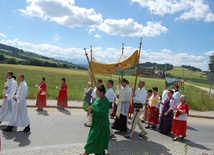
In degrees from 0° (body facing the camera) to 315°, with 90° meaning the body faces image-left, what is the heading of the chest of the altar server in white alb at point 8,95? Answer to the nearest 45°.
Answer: approximately 90°

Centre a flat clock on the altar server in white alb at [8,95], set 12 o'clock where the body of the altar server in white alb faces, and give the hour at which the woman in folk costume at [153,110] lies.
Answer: The woman in folk costume is roughly at 6 o'clock from the altar server in white alb.

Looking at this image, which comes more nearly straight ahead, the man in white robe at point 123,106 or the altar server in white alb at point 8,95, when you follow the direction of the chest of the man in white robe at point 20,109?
the altar server in white alb

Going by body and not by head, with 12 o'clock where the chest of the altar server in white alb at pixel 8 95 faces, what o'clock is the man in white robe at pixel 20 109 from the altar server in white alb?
The man in white robe is roughly at 8 o'clock from the altar server in white alb.

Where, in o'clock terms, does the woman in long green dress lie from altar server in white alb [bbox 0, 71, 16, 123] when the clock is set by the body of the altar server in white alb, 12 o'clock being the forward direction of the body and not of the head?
The woman in long green dress is roughly at 8 o'clock from the altar server in white alb.

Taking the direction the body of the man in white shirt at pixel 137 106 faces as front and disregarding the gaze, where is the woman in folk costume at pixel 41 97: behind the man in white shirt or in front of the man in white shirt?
in front

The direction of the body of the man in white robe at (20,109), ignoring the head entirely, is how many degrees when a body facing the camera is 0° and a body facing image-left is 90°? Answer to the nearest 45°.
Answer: approximately 90°
